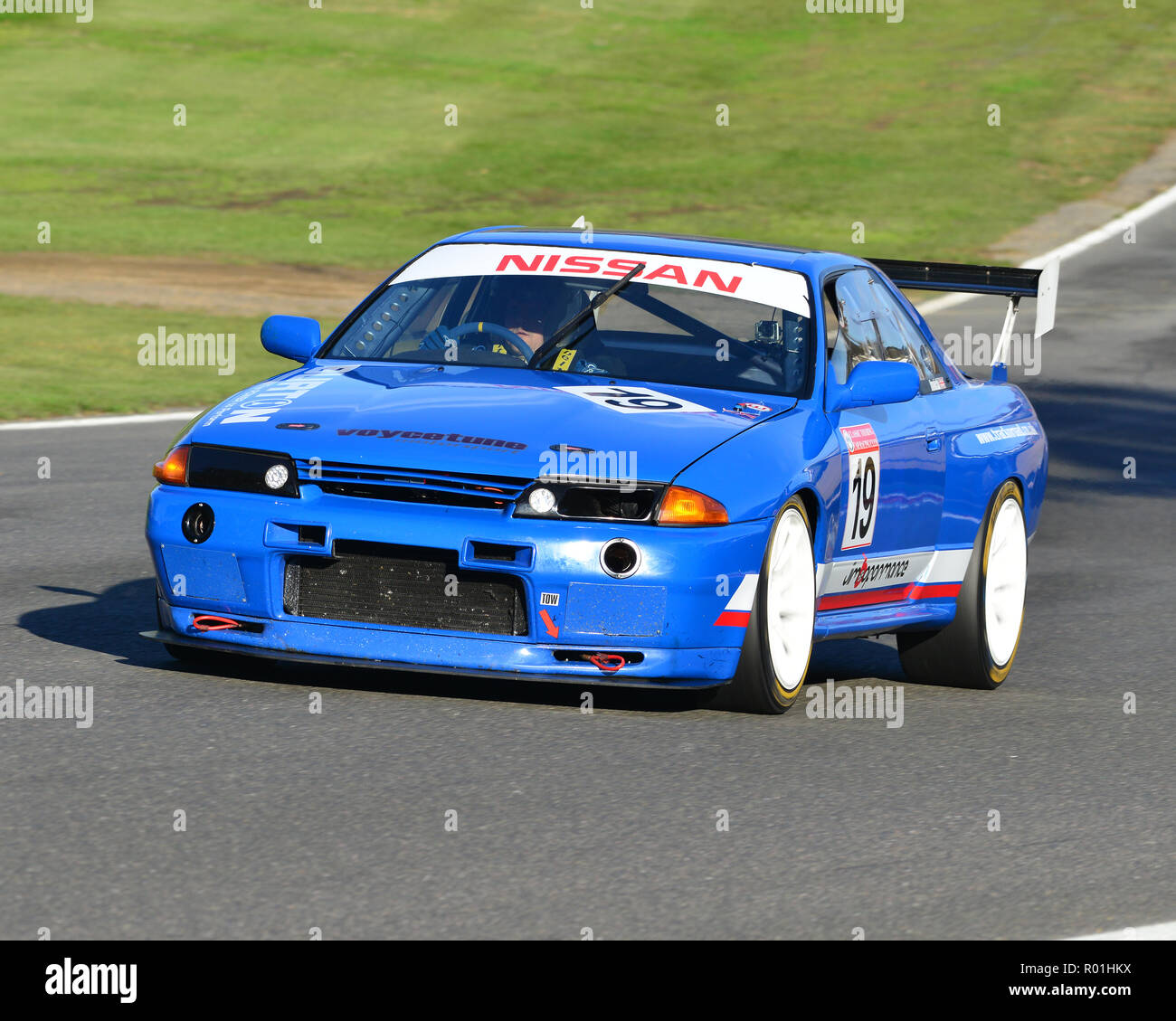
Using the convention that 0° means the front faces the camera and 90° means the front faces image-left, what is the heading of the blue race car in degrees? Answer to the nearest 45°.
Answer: approximately 45°

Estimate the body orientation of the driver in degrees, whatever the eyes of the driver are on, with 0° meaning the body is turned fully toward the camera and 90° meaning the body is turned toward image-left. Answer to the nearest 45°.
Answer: approximately 45°
